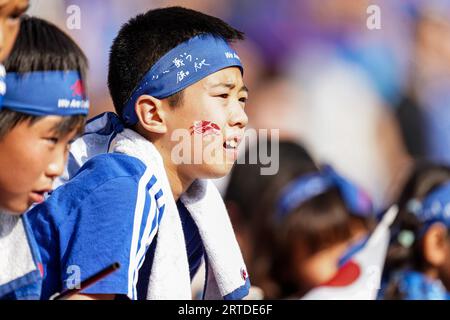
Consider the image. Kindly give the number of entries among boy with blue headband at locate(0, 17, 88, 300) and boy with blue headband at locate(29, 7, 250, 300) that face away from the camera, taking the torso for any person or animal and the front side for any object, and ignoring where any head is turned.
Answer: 0

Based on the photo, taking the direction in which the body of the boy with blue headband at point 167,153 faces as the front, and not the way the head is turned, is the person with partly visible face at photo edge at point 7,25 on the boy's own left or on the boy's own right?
on the boy's own right

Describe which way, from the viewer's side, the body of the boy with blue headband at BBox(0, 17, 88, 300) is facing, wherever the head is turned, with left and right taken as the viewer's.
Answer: facing the viewer and to the right of the viewer

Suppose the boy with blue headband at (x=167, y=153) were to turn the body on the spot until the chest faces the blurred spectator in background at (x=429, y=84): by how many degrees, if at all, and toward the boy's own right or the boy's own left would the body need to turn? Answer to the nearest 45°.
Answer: approximately 90° to the boy's own left

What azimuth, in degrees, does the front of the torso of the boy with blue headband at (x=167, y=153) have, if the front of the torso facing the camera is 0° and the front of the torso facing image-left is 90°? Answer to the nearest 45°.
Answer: approximately 315°
